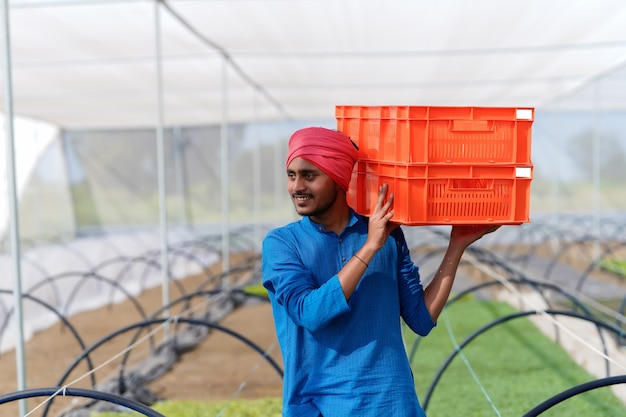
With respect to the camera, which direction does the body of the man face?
toward the camera

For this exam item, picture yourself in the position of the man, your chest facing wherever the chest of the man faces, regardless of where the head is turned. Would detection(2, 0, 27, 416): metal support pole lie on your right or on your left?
on your right

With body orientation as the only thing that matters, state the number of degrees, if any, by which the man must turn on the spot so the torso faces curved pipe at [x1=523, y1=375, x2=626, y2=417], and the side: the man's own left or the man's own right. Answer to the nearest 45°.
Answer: approximately 135° to the man's own left
